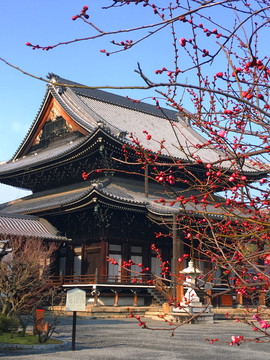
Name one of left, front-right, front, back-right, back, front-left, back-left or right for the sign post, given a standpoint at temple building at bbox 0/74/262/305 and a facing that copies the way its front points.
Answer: front-right
